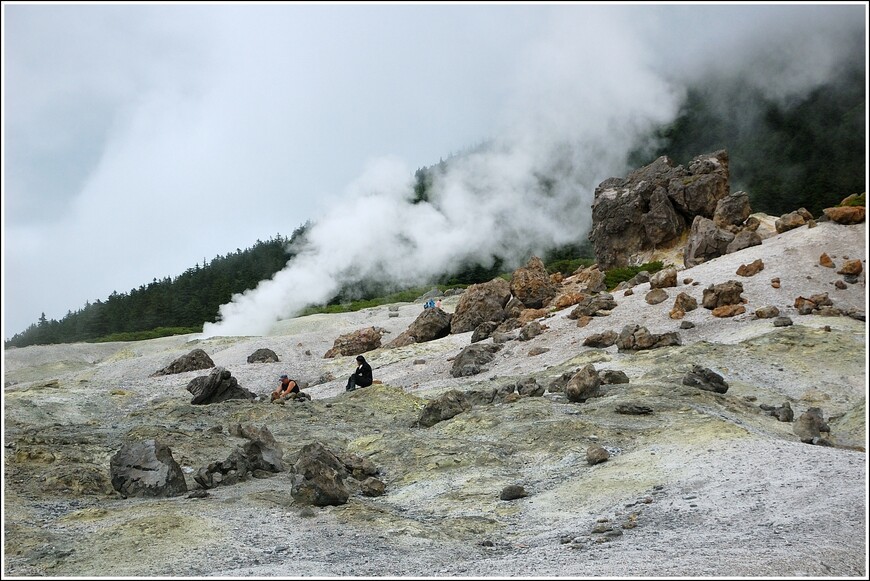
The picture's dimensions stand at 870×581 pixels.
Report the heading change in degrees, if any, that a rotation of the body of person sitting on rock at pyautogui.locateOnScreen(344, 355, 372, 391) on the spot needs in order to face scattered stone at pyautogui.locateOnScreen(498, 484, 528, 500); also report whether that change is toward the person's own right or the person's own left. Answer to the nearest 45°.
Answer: approximately 90° to the person's own left

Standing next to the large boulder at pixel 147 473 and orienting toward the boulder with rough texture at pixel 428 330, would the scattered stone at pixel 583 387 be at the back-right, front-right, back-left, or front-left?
front-right

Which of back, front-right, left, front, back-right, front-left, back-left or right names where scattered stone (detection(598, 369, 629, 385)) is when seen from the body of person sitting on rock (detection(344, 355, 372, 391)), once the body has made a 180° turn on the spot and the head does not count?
front-right

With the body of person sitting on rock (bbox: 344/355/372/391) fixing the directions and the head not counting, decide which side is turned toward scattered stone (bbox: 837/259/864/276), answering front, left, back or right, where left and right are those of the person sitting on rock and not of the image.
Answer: back

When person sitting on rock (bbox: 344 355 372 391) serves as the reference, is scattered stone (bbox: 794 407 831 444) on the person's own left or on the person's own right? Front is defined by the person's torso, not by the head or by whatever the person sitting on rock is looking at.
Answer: on the person's own left

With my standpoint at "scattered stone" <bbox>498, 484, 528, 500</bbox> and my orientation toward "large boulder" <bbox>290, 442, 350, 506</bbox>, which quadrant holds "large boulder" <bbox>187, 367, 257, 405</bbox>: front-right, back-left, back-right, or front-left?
front-right

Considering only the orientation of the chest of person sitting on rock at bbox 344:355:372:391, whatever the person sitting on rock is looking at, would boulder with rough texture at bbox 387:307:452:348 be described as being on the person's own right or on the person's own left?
on the person's own right

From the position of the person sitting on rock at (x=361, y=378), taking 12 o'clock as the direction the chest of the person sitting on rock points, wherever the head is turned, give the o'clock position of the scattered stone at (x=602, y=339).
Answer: The scattered stone is roughly at 6 o'clock from the person sitting on rock.

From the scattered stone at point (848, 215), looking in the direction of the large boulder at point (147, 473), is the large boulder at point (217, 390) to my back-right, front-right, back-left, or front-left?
front-right

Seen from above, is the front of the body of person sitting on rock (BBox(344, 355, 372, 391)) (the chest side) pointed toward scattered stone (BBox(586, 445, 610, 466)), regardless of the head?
no

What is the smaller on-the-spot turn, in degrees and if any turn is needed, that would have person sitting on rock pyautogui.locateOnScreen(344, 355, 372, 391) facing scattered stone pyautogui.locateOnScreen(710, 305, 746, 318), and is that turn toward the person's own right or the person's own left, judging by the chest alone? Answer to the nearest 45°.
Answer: approximately 180°

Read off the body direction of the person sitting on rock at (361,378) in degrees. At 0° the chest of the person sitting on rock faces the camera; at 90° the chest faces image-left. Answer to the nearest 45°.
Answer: approximately 90°

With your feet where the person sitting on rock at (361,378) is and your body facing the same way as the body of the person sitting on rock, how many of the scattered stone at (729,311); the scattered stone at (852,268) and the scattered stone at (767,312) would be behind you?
3

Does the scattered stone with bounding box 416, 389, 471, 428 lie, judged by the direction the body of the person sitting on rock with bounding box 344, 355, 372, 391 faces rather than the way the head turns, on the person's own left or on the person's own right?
on the person's own left

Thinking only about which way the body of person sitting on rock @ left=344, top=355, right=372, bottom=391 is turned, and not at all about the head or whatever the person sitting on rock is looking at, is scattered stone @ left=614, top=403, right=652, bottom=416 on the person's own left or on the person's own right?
on the person's own left
